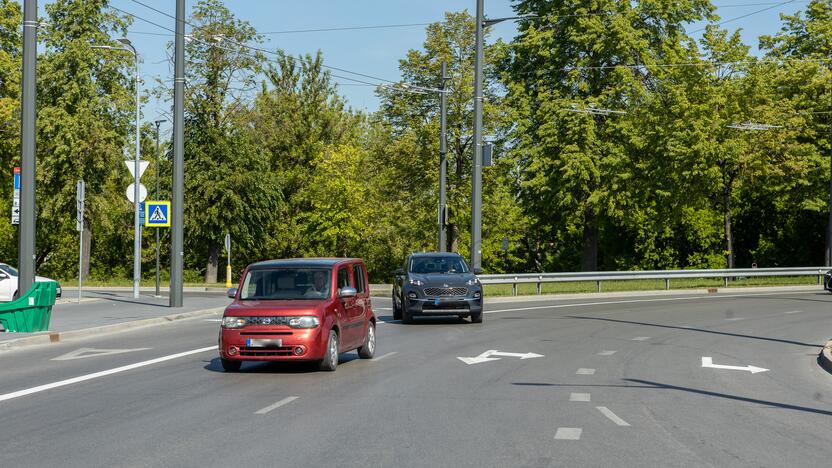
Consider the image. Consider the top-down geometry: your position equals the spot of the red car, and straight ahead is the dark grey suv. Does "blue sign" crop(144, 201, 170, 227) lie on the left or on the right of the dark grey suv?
left

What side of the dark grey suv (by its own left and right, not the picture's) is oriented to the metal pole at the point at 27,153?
right

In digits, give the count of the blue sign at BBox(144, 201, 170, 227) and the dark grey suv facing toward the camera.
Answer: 2

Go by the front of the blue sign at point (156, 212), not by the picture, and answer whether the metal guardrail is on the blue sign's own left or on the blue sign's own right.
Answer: on the blue sign's own left

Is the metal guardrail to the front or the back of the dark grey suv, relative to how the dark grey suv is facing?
to the back

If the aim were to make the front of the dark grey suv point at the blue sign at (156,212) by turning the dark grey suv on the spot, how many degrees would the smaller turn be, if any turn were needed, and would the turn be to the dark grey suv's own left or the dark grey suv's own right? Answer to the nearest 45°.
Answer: approximately 135° to the dark grey suv's own right

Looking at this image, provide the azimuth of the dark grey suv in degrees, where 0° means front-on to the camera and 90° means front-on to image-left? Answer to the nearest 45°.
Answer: approximately 0°

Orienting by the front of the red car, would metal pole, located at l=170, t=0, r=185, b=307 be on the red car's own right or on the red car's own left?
on the red car's own right

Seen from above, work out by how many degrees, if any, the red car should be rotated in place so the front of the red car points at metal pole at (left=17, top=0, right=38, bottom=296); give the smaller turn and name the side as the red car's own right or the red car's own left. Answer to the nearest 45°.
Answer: approximately 90° to the red car's own right
